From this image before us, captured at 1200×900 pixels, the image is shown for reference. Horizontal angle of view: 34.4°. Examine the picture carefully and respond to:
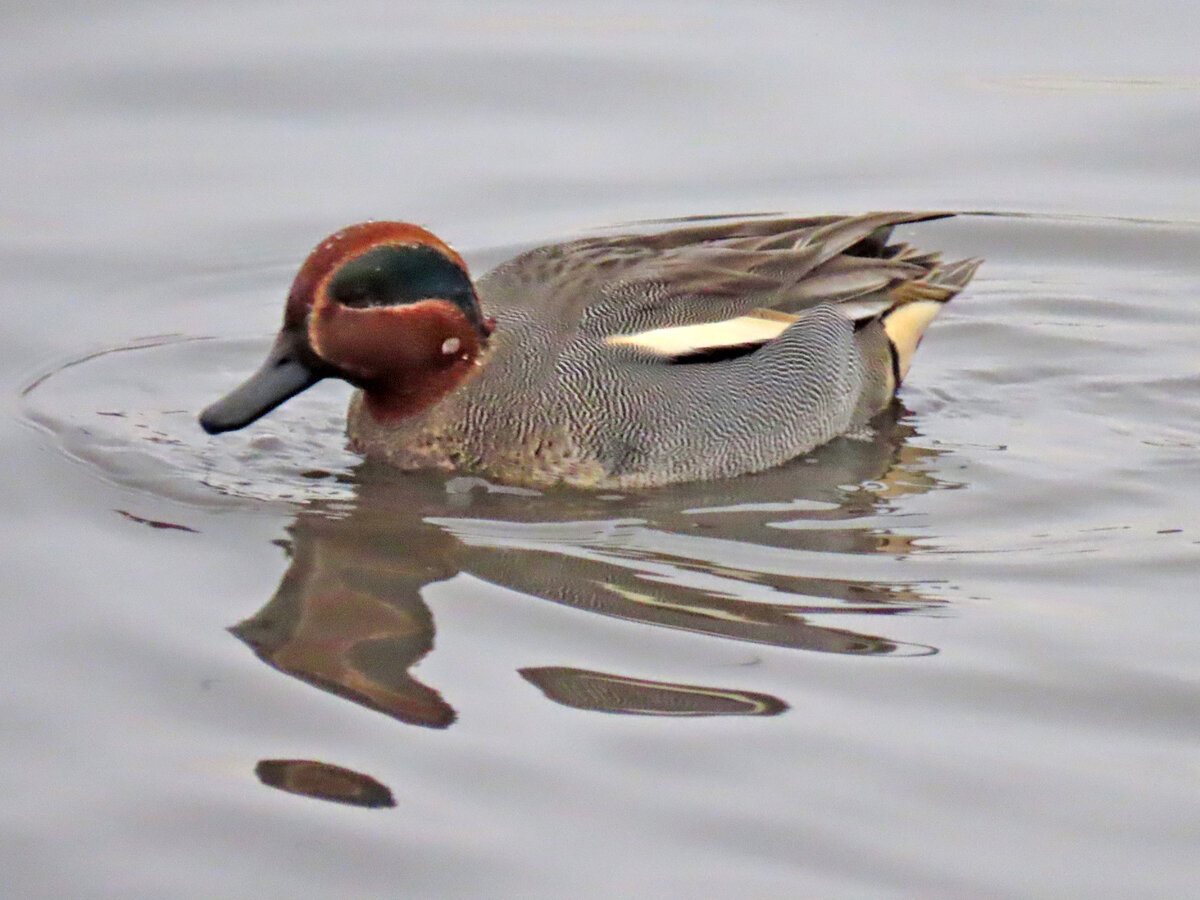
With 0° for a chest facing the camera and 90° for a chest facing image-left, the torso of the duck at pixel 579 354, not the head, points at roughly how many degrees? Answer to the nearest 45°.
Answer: approximately 90°
